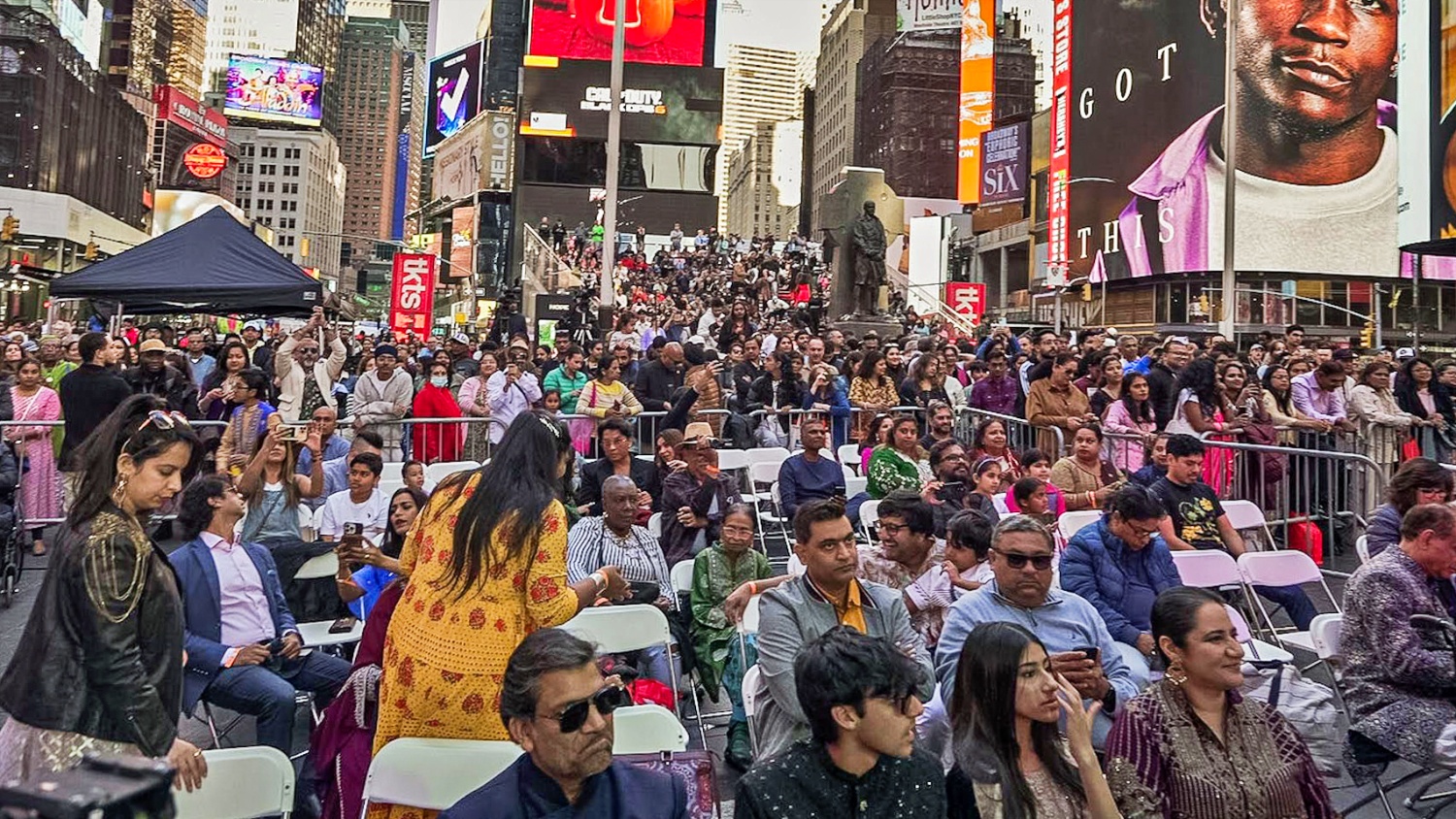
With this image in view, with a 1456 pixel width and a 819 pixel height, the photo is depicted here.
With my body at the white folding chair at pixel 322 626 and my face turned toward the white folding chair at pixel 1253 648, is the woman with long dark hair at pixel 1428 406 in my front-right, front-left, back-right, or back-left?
front-left

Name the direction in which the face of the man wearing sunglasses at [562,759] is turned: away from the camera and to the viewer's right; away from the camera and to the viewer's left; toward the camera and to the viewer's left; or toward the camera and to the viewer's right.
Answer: toward the camera and to the viewer's right

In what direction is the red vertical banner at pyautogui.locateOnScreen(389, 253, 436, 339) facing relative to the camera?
toward the camera

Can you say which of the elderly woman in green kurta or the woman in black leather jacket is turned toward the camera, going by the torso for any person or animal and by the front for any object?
the elderly woman in green kurta

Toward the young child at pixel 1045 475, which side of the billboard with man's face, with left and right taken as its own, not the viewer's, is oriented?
front

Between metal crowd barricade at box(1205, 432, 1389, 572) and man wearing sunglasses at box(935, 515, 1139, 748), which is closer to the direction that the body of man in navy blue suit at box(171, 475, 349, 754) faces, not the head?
the man wearing sunglasses

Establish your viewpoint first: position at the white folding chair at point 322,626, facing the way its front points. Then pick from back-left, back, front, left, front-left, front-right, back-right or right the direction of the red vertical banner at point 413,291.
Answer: back-left

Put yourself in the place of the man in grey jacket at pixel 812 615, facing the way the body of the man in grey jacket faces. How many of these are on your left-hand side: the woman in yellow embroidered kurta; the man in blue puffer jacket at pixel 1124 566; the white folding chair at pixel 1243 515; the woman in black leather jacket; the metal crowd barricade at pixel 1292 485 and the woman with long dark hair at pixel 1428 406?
4

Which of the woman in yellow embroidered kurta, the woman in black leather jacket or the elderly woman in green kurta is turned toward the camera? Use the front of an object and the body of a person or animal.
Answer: the elderly woman in green kurta

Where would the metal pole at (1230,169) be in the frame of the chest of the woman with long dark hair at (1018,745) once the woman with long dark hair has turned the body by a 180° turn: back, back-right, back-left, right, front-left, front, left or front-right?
front-right

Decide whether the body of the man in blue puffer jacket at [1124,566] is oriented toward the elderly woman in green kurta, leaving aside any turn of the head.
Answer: no

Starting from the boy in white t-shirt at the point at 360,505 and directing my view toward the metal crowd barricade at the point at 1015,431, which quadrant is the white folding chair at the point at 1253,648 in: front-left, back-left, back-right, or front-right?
front-right
